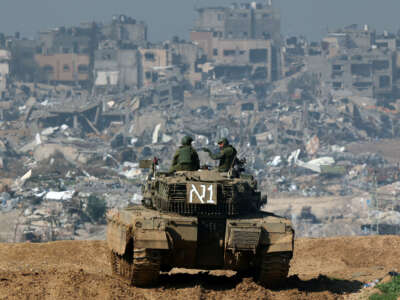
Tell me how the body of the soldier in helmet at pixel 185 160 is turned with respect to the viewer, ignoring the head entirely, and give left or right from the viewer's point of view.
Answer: facing away from the viewer

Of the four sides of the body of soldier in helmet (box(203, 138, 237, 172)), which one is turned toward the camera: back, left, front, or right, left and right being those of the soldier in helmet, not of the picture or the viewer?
left

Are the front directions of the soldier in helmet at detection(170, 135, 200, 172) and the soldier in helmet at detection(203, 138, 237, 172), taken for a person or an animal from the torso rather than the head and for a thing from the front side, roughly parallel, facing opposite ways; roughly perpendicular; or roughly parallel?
roughly perpendicular

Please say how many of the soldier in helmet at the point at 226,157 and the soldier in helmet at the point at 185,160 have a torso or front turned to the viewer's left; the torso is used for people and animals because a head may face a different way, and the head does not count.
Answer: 1

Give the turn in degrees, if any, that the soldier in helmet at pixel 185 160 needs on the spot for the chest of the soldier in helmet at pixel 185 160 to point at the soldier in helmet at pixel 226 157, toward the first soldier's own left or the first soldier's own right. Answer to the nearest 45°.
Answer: approximately 90° to the first soldier's own right

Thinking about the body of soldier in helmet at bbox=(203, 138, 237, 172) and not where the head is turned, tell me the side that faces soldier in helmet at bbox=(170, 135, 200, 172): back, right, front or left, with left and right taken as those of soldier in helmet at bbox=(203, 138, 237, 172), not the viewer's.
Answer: front
